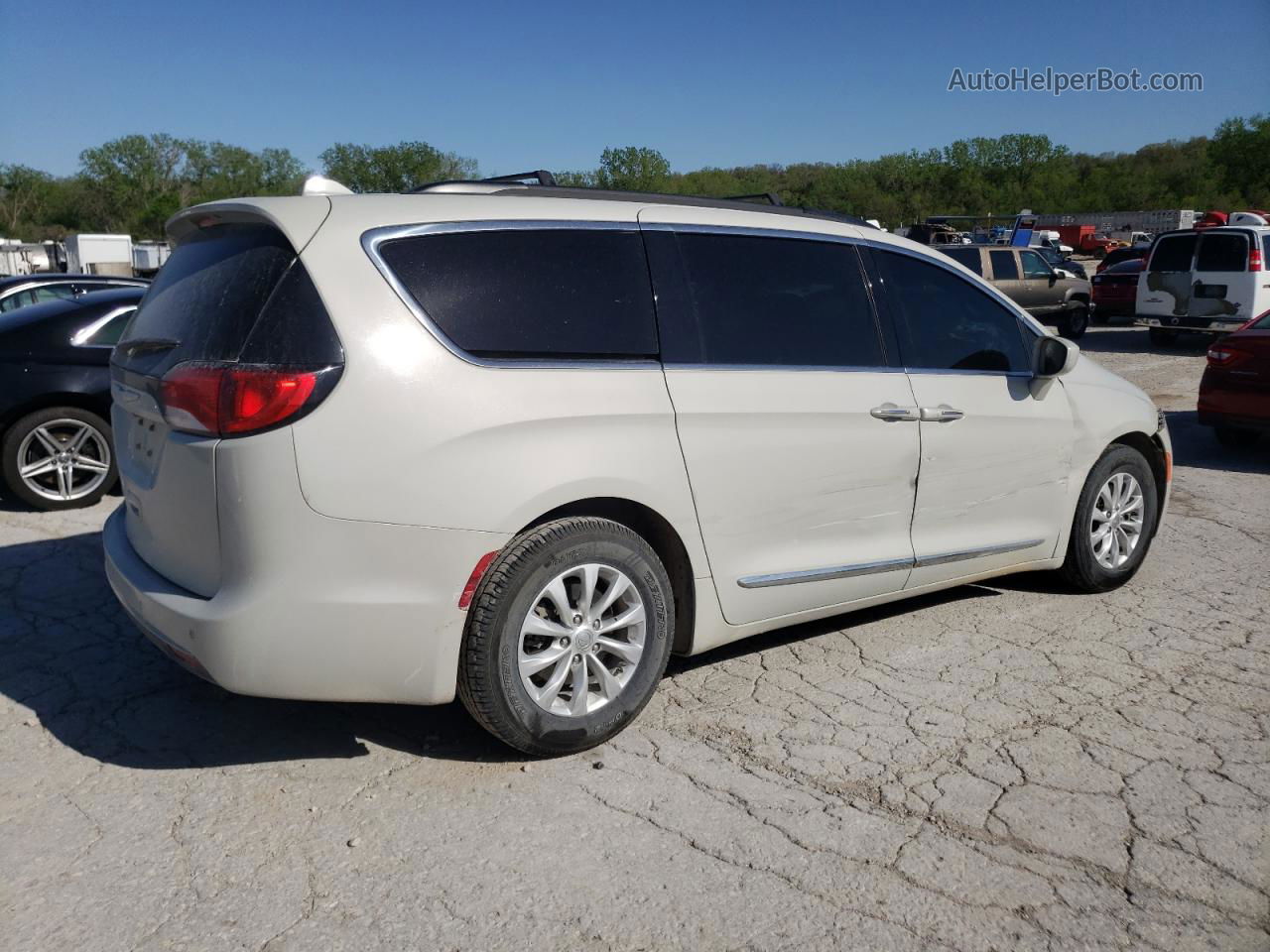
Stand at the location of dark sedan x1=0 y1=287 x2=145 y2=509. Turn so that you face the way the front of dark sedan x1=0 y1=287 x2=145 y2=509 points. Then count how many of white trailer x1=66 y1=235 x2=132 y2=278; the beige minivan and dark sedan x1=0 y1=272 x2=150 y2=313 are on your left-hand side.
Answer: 2

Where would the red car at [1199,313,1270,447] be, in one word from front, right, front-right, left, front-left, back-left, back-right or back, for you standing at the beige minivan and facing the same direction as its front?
front

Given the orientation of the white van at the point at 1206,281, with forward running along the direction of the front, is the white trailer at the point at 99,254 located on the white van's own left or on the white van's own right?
on the white van's own left

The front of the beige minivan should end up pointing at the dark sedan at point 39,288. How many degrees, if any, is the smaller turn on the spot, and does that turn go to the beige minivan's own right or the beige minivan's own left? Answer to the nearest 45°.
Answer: approximately 90° to the beige minivan's own left

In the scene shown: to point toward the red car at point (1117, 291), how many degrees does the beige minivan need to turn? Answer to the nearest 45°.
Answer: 0° — it already faces it

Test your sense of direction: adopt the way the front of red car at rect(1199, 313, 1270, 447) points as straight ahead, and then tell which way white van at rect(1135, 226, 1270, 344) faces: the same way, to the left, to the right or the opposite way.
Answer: the same way

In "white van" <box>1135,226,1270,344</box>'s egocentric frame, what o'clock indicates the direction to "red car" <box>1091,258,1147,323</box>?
The red car is roughly at 10 o'clock from the white van.

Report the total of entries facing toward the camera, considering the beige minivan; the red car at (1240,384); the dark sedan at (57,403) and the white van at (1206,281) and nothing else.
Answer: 0

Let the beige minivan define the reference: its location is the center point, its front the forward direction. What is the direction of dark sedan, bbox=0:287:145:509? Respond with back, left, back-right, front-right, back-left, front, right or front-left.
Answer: left
